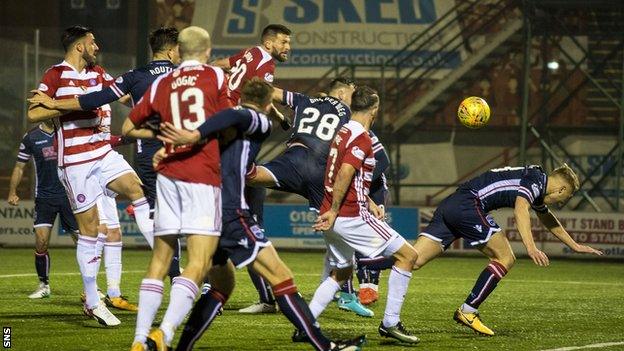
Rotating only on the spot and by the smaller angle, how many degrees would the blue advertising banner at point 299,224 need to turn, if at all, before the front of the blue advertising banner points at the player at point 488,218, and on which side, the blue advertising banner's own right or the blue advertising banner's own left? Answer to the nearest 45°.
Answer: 0° — it already faces them

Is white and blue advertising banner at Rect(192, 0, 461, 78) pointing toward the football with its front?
yes

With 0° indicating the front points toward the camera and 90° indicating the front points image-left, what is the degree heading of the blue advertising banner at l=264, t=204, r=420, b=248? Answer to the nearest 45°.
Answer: approximately 0°

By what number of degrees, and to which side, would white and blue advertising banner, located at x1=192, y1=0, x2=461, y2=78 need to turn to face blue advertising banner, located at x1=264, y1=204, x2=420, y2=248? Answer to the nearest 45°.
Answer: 0° — it already faces it

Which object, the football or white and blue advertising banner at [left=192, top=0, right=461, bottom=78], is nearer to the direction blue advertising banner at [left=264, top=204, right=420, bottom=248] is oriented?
the football

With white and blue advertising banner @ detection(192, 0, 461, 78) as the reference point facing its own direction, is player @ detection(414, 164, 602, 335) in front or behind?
in front

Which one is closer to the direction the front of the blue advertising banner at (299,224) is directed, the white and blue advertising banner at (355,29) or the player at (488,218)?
the player

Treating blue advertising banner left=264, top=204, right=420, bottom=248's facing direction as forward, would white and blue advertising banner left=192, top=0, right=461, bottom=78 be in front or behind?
behind

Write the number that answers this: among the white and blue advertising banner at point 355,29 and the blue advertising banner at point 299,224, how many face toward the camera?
2

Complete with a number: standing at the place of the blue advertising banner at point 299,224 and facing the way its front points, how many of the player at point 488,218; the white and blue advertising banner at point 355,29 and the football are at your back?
1
